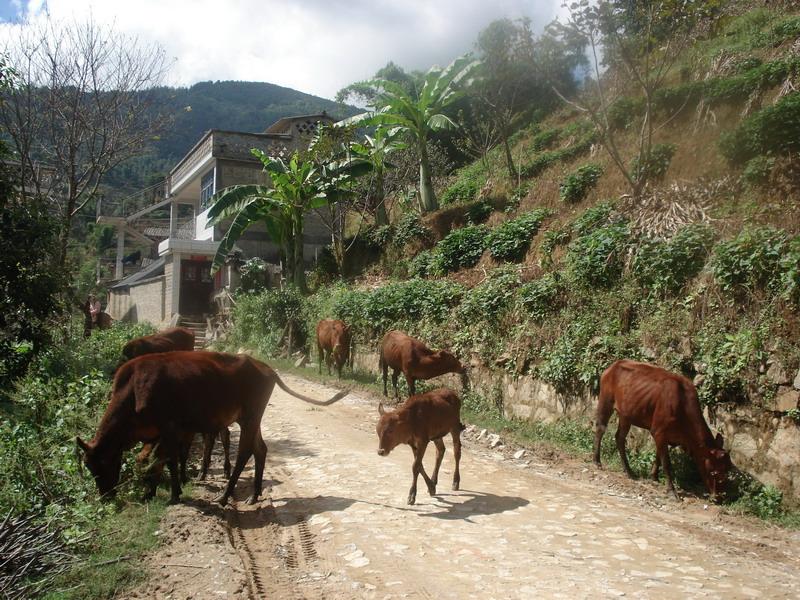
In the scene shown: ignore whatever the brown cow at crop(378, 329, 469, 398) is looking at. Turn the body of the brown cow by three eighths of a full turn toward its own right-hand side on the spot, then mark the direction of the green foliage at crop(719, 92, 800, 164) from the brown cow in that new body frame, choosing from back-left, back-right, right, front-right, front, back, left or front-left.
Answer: back-left

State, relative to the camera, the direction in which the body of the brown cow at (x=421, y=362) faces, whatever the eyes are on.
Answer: to the viewer's right

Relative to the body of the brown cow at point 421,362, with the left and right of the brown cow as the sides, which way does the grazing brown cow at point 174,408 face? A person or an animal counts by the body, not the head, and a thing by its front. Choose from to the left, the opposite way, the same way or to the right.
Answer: the opposite way

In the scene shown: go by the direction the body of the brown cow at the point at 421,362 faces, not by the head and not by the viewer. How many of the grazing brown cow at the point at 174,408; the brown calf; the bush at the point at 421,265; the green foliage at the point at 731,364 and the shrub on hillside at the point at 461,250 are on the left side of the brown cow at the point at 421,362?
2

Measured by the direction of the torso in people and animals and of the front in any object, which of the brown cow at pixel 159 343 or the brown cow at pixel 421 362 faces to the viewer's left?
the brown cow at pixel 159 343

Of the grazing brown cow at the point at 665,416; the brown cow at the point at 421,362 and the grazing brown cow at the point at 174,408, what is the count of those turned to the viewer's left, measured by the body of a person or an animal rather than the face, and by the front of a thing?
1

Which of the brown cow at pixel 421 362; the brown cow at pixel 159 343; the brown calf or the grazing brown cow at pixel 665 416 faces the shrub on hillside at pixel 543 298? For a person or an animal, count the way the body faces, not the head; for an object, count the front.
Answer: the brown cow at pixel 421 362

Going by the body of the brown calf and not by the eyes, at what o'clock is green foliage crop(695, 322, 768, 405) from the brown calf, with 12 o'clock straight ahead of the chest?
The green foliage is roughly at 7 o'clock from the brown calf.

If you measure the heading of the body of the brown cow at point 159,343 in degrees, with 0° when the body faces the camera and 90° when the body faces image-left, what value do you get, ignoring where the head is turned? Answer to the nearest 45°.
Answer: approximately 90°

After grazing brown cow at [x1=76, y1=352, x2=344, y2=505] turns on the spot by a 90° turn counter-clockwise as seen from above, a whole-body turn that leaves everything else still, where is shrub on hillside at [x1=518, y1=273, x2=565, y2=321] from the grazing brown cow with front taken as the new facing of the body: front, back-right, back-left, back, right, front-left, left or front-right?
back-left

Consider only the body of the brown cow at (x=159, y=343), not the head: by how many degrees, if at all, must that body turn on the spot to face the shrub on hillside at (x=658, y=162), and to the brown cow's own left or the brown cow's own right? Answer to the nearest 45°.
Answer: approximately 180°

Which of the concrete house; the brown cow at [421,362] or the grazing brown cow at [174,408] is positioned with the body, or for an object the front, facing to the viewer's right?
the brown cow

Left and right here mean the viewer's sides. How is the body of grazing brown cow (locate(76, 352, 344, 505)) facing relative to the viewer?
facing to the left of the viewer

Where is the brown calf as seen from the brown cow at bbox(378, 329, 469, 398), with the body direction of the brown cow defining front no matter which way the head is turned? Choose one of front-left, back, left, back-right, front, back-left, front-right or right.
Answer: right

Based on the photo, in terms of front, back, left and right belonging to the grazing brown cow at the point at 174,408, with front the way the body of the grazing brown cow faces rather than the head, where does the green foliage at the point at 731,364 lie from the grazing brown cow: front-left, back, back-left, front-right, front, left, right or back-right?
back

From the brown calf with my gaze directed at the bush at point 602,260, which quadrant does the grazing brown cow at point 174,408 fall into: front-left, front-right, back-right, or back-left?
back-left

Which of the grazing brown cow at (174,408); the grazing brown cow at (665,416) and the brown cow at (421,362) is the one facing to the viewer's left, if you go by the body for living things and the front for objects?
the grazing brown cow at (174,408)
